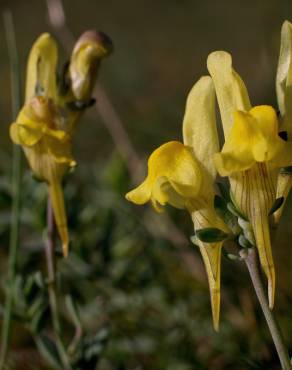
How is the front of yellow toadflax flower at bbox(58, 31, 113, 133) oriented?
to the viewer's right

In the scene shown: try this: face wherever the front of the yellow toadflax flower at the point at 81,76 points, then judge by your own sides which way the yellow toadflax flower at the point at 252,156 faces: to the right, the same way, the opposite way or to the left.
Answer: to the right

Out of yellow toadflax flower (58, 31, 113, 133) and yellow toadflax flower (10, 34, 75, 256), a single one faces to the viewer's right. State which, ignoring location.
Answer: yellow toadflax flower (58, 31, 113, 133)

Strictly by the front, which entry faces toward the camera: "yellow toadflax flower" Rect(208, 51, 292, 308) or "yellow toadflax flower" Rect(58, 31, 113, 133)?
"yellow toadflax flower" Rect(208, 51, 292, 308)

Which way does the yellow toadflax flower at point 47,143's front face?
toward the camera

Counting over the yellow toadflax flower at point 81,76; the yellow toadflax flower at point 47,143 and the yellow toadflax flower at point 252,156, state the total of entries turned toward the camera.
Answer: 2
